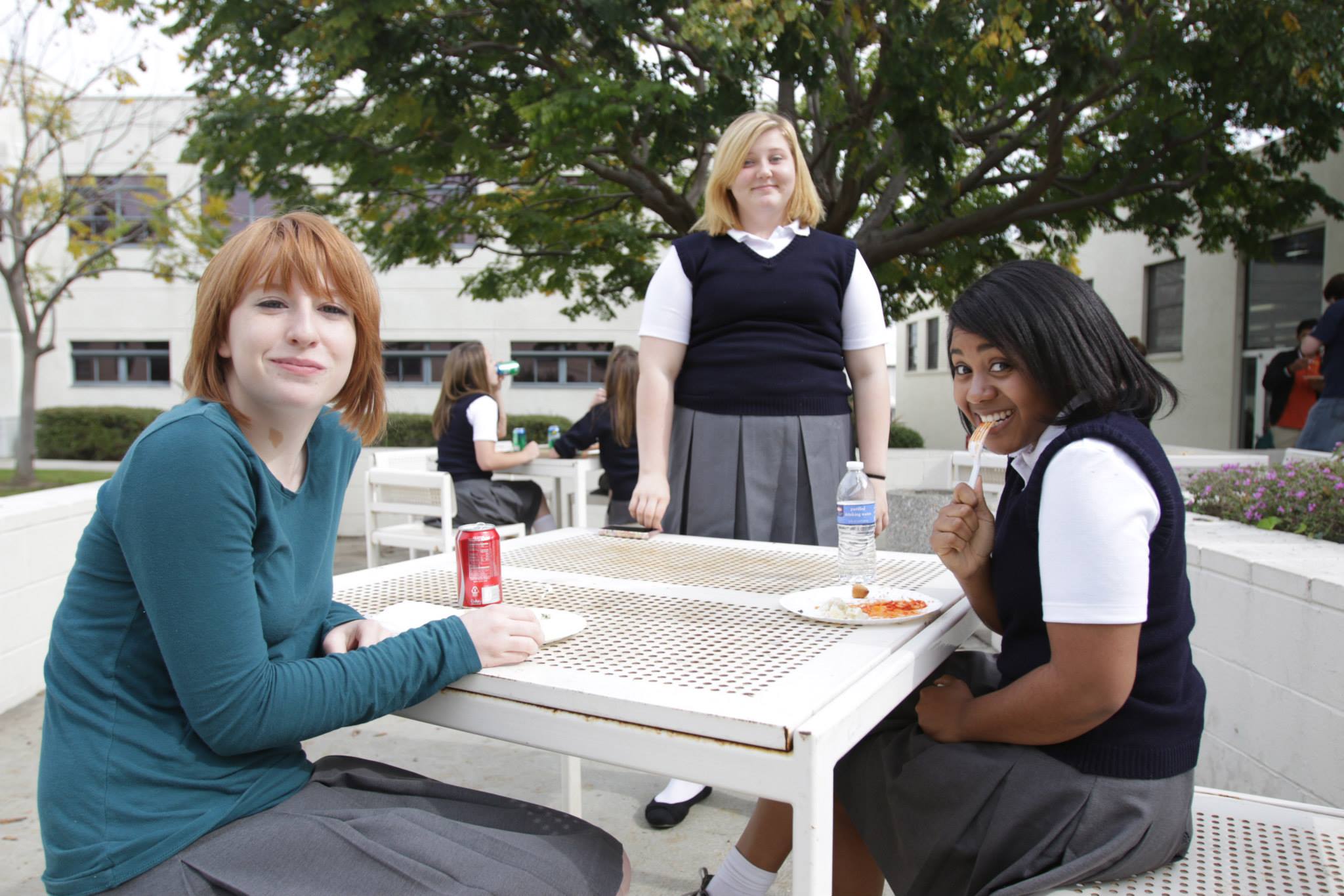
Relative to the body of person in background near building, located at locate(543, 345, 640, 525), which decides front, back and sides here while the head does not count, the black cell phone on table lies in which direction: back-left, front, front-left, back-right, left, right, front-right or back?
back-left

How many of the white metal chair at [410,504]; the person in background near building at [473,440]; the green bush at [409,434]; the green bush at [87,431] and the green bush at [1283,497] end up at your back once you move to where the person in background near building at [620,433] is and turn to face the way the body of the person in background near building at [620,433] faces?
1

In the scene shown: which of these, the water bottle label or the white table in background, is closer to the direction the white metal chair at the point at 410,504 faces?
the white table in background

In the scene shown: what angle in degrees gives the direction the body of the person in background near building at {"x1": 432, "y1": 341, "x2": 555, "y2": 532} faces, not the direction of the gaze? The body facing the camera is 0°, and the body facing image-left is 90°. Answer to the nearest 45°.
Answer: approximately 225°

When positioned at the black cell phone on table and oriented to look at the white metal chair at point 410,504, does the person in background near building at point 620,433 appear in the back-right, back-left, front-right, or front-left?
front-right

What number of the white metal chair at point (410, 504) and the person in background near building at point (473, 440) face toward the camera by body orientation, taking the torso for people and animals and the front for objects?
0

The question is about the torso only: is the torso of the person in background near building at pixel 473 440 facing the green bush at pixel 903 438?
yes

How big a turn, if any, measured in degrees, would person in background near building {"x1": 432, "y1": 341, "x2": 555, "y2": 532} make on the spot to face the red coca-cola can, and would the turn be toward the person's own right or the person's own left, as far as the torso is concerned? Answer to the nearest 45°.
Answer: approximately 135° to the person's own right
